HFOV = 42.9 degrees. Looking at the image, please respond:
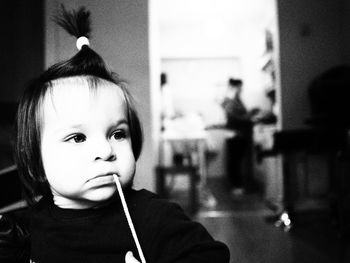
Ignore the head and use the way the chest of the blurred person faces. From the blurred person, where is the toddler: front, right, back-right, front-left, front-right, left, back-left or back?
right
